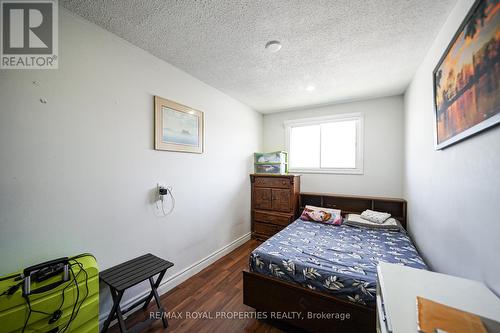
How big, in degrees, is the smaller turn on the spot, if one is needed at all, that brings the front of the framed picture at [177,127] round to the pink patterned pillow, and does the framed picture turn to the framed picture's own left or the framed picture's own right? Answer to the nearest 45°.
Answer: approximately 45° to the framed picture's own left

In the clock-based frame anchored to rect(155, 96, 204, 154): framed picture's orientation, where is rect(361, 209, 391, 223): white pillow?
The white pillow is roughly at 11 o'clock from the framed picture.

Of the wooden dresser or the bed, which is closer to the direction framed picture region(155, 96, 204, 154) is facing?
the bed

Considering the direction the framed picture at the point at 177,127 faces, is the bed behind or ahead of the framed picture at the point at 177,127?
ahead

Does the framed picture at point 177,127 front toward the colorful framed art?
yes

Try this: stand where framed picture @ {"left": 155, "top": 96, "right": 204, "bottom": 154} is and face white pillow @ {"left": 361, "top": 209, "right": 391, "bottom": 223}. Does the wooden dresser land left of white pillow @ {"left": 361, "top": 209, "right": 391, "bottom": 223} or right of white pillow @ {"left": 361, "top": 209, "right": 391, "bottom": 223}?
left

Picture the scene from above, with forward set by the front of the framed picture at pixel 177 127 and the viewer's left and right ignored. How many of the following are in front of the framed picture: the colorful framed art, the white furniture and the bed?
3

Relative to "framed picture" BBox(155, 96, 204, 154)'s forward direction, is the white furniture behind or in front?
in front

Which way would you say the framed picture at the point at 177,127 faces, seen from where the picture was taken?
facing the viewer and to the right of the viewer
